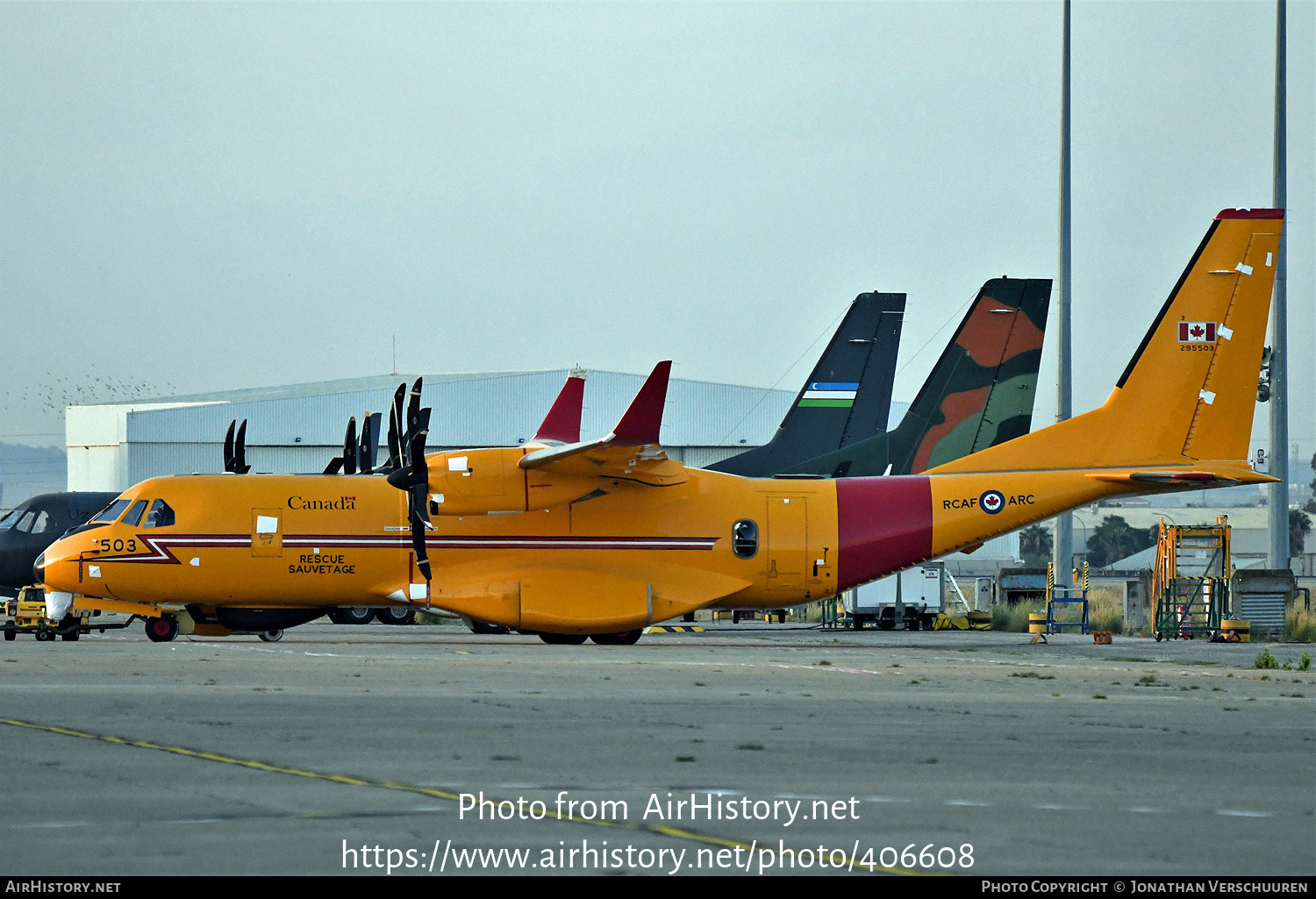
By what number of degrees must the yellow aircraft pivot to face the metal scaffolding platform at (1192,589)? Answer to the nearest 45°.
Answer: approximately 135° to its right

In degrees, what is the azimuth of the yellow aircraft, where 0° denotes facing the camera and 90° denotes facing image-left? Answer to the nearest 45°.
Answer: approximately 90°

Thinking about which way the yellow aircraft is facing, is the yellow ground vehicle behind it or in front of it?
in front
